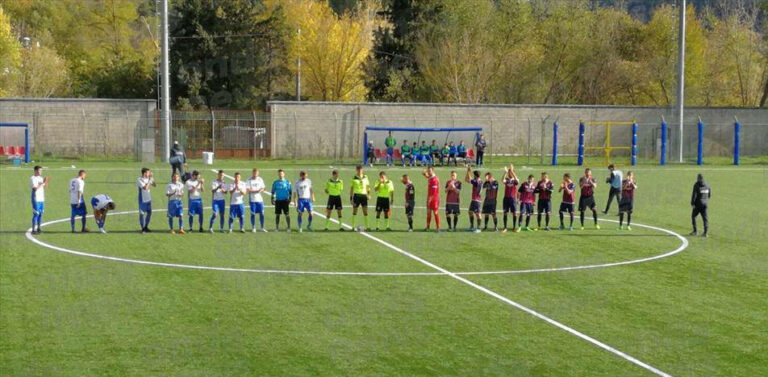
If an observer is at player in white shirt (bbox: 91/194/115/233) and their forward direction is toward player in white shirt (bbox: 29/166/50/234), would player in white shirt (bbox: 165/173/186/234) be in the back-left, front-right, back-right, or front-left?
back-left

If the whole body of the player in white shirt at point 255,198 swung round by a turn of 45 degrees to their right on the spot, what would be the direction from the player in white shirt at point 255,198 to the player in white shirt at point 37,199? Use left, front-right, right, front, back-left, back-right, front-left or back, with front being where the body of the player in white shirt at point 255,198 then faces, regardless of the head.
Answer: front-right

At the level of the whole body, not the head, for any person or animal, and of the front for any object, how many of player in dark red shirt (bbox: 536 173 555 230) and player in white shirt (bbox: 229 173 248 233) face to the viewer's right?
0

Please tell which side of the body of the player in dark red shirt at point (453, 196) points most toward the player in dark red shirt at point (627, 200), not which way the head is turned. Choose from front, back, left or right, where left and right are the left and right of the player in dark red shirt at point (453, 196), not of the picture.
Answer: left

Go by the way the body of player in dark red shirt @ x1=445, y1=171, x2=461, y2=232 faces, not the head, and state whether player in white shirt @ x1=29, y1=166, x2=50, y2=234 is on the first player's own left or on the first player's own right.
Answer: on the first player's own right

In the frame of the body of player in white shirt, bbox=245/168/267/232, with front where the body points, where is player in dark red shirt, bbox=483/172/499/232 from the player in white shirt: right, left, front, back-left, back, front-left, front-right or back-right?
left

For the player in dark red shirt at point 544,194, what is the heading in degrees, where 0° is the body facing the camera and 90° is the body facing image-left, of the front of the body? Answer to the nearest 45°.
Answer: approximately 0°

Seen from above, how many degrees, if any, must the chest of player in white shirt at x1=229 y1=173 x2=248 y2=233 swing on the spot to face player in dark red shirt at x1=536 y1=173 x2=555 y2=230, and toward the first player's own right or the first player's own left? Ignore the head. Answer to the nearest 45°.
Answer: approximately 90° to the first player's own left

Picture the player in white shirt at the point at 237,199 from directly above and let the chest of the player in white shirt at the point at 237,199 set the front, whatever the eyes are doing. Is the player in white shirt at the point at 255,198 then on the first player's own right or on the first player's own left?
on the first player's own left

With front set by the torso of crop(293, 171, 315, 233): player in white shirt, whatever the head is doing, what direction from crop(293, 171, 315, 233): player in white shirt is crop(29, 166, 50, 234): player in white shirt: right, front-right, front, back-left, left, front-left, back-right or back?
right

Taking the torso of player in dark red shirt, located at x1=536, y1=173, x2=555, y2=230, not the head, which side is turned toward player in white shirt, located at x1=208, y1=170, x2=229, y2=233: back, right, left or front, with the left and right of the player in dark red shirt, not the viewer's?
right

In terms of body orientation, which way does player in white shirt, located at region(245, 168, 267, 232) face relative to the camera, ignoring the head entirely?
toward the camera

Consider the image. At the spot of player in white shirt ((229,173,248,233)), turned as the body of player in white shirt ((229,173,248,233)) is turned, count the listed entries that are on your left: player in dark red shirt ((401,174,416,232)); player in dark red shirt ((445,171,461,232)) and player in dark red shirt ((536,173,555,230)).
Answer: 3

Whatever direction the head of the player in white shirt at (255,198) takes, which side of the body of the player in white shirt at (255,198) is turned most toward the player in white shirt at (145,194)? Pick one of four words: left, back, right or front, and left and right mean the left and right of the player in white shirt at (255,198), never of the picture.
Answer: right

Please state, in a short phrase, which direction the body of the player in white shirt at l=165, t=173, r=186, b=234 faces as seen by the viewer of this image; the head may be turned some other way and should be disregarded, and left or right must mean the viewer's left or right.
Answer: facing the viewer

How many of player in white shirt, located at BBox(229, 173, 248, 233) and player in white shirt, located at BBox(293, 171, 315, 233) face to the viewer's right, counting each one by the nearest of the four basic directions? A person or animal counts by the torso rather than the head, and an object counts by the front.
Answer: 0
